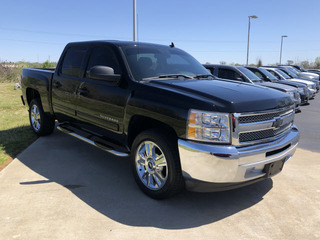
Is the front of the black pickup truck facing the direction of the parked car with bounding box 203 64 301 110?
no

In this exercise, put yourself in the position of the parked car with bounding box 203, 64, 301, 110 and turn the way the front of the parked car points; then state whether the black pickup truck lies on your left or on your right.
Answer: on your right

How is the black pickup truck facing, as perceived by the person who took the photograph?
facing the viewer and to the right of the viewer

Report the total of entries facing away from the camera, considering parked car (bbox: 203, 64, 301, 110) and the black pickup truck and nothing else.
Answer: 0

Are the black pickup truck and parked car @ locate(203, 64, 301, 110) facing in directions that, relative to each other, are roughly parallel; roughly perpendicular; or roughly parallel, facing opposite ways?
roughly parallel

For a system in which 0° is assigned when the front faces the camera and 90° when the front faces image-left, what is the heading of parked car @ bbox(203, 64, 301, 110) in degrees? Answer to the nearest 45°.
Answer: approximately 315°
